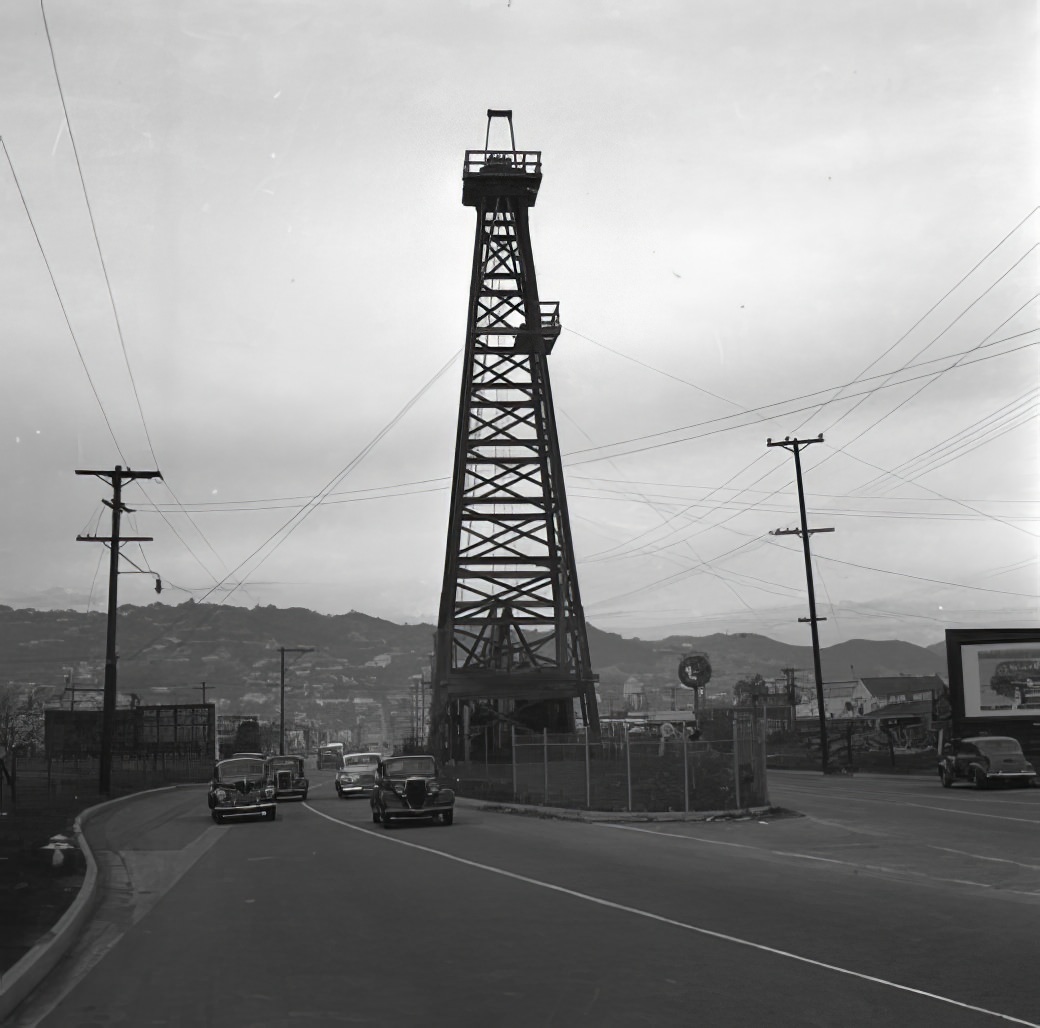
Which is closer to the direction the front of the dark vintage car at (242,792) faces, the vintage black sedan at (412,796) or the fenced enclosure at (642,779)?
the vintage black sedan

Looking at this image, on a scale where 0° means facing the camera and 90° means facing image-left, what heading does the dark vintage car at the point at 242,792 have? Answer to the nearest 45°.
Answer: approximately 0°

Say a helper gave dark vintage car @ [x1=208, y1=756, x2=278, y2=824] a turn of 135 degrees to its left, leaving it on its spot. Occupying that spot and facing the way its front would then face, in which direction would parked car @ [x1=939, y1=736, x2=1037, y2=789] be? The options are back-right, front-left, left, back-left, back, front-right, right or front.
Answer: front-right

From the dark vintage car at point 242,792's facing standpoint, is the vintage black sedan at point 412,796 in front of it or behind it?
in front

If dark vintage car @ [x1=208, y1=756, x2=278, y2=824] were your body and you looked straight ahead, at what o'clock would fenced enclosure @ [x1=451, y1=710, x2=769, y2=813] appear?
The fenced enclosure is roughly at 9 o'clock from the dark vintage car.
